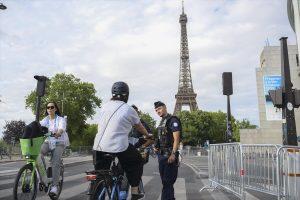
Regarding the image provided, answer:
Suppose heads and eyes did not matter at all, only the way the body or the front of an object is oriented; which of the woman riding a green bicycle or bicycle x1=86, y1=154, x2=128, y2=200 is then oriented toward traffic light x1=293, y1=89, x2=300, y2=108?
the bicycle

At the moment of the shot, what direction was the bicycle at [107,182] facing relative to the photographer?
facing away from the viewer and to the right of the viewer

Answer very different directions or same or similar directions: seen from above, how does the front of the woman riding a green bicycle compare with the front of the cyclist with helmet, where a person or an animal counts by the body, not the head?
very different directions

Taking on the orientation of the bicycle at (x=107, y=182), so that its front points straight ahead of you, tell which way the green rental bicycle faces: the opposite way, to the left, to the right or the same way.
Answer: the opposite way

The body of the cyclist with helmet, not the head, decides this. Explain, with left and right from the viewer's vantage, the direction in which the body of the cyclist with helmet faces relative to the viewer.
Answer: facing away from the viewer and to the right of the viewer

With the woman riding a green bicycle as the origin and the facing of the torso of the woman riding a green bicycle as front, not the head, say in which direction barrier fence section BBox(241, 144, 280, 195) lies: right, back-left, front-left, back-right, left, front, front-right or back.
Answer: back-left

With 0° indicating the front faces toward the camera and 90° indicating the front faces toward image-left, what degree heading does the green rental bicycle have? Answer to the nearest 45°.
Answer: approximately 45°

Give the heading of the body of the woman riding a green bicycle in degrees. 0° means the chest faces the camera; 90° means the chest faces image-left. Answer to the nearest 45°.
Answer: approximately 45°

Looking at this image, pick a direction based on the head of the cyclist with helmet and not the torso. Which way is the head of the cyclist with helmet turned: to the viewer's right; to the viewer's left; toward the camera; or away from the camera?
away from the camera

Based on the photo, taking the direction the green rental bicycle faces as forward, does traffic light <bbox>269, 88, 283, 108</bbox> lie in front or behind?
behind
